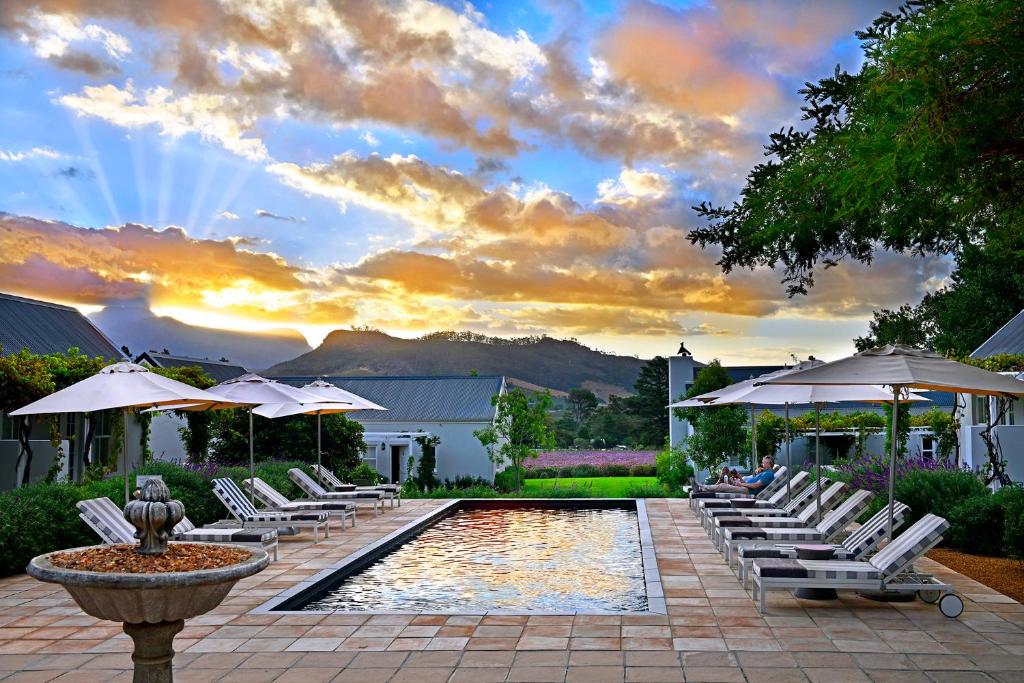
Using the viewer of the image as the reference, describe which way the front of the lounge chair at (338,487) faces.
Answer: facing to the right of the viewer

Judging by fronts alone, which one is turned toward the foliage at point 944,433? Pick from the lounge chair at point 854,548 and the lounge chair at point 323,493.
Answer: the lounge chair at point 323,493

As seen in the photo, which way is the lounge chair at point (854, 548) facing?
to the viewer's left

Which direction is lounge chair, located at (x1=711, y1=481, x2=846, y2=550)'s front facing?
to the viewer's left

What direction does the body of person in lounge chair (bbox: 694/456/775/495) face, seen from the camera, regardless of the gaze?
to the viewer's left

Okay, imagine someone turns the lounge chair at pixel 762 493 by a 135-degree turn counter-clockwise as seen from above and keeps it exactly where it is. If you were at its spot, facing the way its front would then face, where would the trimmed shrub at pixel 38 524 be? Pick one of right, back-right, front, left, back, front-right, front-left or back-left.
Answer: right

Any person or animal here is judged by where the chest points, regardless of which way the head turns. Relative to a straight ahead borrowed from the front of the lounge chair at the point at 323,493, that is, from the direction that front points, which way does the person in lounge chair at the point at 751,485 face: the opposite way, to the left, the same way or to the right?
the opposite way

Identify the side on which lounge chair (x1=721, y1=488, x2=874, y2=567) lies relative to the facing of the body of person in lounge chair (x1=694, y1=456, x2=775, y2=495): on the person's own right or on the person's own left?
on the person's own left

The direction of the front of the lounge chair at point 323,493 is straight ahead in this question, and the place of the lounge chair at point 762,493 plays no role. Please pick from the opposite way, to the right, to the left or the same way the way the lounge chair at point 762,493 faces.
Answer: the opposite way

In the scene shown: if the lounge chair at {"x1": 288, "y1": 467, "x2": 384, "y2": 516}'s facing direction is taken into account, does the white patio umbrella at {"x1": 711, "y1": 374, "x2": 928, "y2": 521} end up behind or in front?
in front

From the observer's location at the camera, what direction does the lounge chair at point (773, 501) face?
facing to the left of the viewer

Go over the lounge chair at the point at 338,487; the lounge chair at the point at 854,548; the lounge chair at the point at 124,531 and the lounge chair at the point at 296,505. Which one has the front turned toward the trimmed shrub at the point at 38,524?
the lounge chair at the point at 854,548

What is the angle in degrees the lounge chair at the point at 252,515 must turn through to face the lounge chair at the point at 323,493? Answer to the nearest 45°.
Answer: approximately 90° to its left

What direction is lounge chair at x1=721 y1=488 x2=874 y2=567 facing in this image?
to the viewer's left

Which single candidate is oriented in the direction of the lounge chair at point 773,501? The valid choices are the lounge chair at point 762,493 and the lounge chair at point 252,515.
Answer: the lounge chair at point 252,515

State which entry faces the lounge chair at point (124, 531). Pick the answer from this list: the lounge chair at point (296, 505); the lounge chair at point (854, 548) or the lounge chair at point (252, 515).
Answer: the lounge chair at point (854, 548)

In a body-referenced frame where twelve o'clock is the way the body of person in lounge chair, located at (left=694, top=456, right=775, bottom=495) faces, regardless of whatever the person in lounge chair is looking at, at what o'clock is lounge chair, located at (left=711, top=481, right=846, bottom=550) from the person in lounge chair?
The lounge chair is roughly at 9 o'clock from the person in lounge chair.

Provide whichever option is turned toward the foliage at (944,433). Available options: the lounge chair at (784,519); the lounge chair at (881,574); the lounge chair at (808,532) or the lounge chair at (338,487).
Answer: the lounge chair at (338,487)
